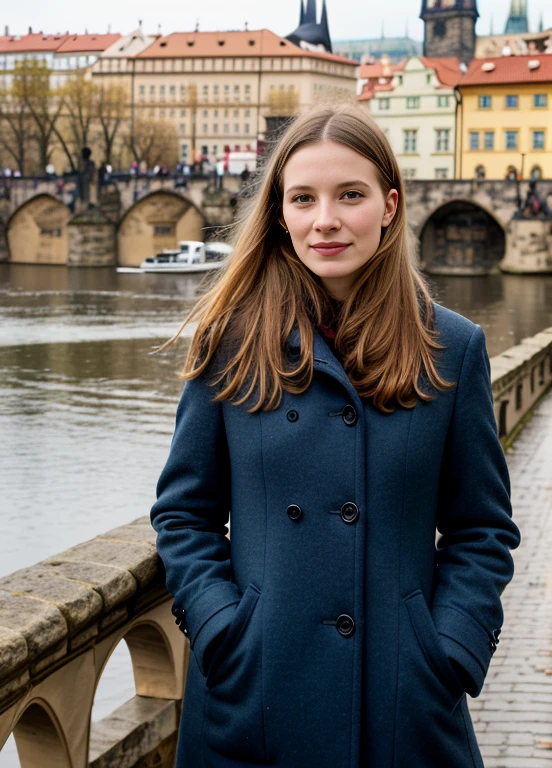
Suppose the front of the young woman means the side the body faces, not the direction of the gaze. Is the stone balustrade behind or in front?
behind

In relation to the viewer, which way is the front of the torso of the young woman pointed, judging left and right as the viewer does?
facing the viewer
